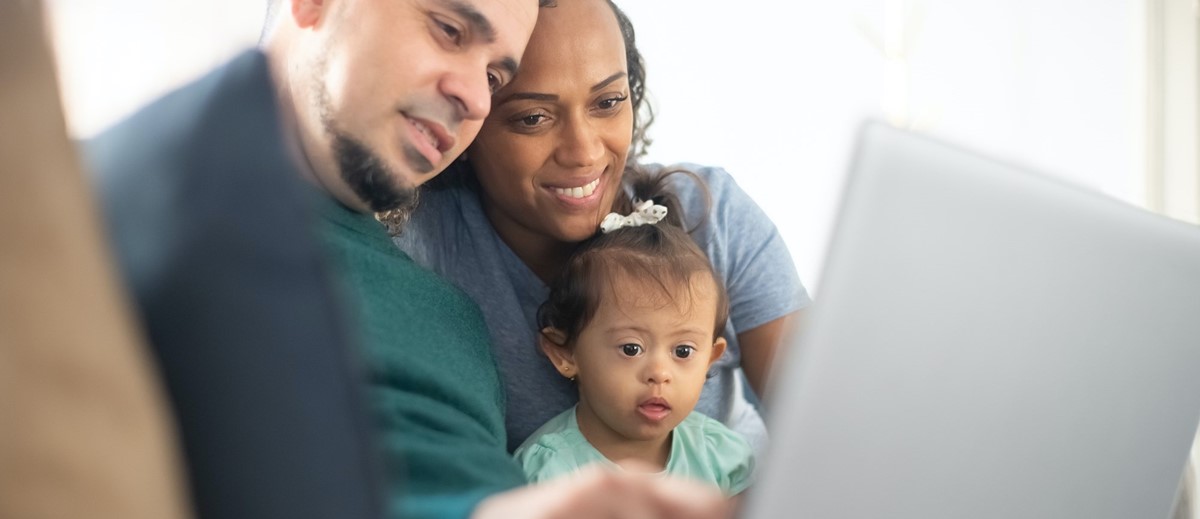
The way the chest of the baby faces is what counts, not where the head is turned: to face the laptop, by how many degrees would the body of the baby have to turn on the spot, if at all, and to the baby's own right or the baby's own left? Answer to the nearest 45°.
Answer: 0° — they already face it

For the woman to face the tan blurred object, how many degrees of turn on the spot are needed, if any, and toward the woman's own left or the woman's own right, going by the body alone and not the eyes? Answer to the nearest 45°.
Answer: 0° — they already face it

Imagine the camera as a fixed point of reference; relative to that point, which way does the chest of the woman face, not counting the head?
toward the camera

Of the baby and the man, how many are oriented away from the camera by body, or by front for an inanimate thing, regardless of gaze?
0

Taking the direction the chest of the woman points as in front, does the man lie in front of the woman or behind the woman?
in front

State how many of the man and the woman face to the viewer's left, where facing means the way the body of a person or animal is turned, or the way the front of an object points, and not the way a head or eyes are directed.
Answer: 0

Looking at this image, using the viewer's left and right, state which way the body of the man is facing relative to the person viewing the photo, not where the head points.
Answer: facing the viewer and to the right of the viewer

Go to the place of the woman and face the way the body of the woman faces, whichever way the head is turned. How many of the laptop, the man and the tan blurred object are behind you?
0

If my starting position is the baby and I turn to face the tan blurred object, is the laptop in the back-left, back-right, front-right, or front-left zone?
front-left

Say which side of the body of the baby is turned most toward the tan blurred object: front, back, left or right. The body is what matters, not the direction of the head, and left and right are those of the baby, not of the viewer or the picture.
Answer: front

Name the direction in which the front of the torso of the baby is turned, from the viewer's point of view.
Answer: toward the camera
